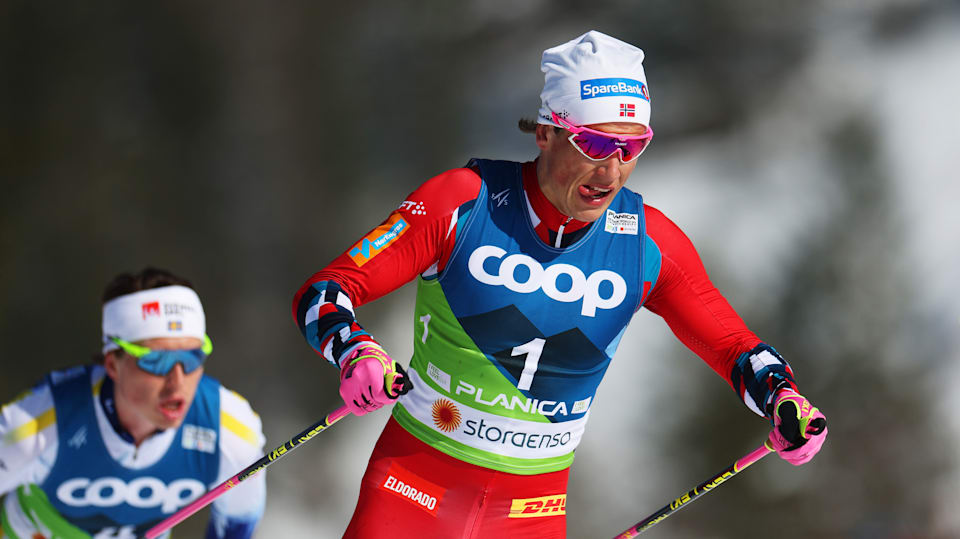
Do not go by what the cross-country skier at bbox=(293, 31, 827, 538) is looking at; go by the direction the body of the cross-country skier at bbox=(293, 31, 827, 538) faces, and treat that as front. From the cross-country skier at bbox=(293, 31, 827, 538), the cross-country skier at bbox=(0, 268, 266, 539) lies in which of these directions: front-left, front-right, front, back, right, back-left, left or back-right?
back

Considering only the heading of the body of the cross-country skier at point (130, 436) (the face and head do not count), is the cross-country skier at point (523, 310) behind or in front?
in front

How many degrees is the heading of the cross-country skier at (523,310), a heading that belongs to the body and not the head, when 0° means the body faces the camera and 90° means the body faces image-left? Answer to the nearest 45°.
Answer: approximately 315°

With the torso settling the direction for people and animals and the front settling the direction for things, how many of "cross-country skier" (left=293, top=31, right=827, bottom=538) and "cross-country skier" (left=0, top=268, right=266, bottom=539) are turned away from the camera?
0

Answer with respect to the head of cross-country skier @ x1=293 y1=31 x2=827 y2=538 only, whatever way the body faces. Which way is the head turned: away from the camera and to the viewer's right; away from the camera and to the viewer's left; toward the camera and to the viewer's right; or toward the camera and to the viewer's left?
toward the camera and to the viewer's right

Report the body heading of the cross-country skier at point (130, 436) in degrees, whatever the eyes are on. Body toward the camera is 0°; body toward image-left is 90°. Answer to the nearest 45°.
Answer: approximately 315°
